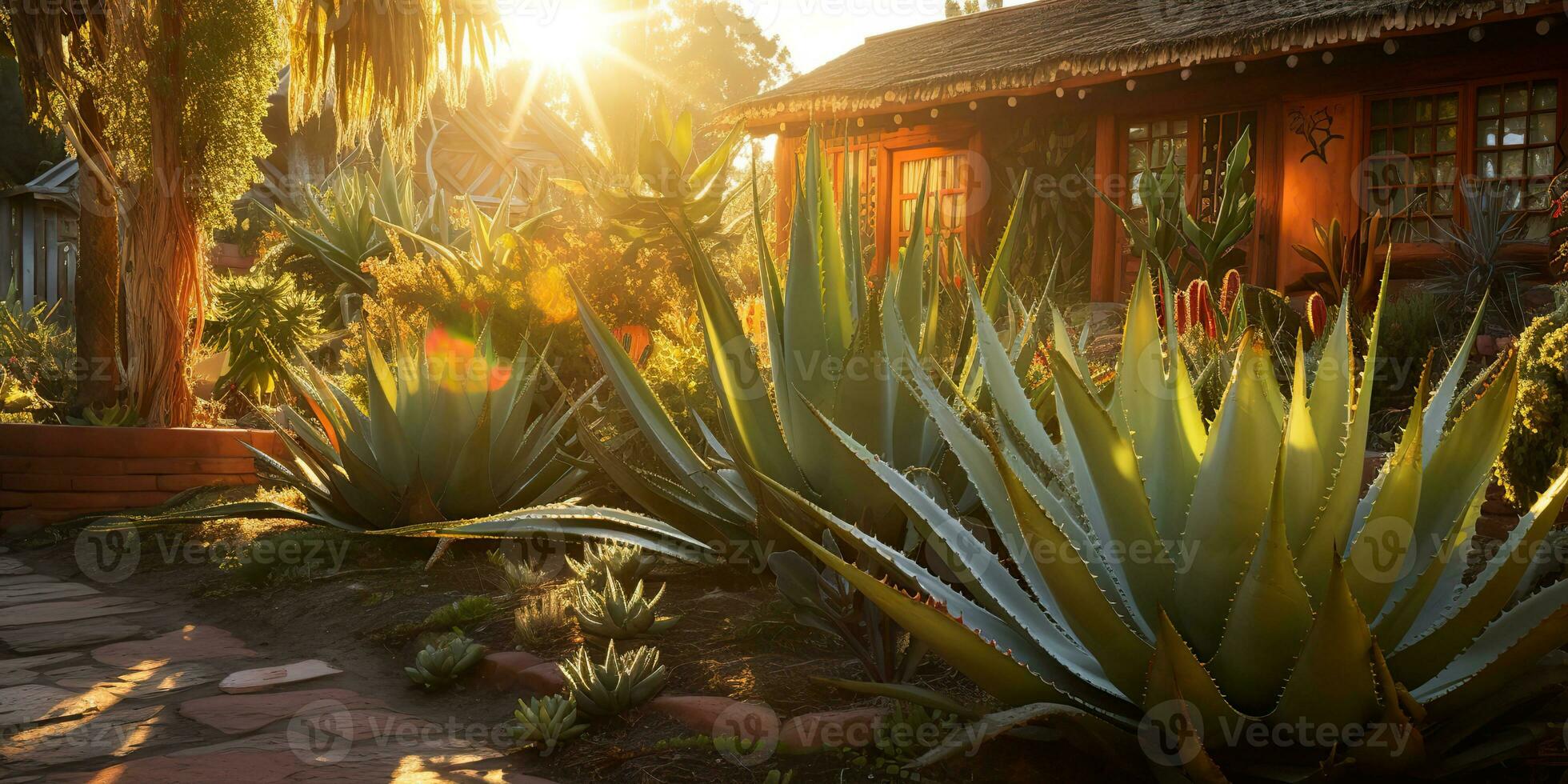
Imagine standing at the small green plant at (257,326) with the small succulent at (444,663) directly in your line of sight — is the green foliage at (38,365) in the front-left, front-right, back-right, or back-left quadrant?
back-right

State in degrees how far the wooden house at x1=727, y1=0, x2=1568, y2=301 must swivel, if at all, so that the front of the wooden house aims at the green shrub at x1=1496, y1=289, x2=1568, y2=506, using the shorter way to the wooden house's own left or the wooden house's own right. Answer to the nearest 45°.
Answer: approximately 45° to the wooden house's own left

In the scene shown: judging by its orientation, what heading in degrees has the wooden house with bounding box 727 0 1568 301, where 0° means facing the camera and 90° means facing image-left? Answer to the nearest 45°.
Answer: approximately 45°
